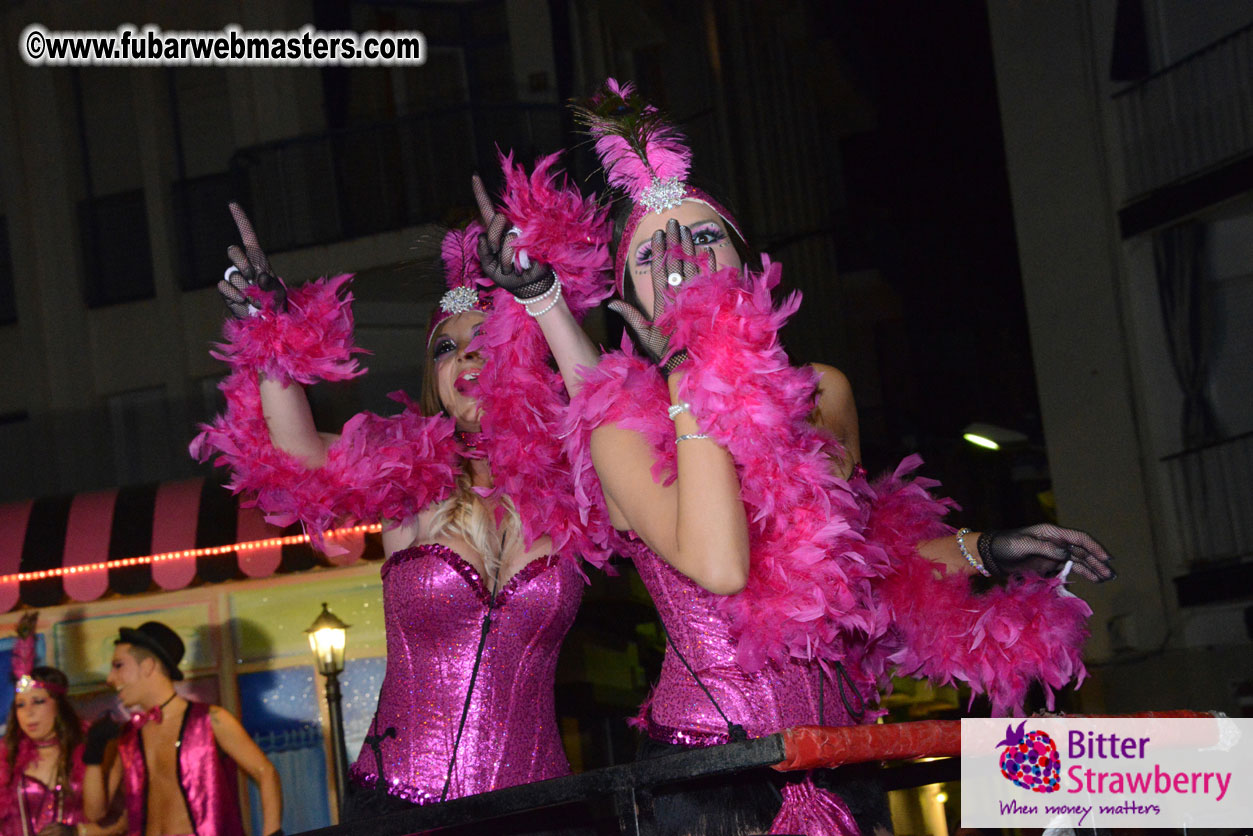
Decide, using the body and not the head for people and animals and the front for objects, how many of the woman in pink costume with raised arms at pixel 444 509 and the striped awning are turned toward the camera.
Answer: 2

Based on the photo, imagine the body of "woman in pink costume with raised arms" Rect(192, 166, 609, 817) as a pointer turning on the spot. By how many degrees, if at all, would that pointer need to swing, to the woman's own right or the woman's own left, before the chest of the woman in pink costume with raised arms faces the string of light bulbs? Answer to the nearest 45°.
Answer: approximately 180°

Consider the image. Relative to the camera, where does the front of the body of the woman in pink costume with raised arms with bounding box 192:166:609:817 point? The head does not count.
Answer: toward the camera

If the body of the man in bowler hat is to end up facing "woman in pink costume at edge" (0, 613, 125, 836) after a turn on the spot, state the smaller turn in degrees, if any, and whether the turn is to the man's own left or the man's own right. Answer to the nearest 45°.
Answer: approximately 90° to the man's own right

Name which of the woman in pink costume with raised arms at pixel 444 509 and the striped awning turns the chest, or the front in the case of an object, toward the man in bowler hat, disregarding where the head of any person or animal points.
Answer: the striped awning

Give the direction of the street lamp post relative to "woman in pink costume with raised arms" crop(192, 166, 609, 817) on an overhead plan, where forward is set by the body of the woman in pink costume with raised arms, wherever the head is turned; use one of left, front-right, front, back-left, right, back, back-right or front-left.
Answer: back

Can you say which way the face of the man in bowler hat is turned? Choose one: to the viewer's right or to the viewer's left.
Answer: to the viewer's left

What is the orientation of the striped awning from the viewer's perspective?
toward the camera

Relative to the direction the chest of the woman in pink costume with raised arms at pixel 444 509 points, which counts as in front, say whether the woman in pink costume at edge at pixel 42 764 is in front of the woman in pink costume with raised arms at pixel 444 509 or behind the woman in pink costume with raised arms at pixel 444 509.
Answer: behind

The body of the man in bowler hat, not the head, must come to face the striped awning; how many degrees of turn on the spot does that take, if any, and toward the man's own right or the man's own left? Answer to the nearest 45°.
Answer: approximately 135° to the man's own right

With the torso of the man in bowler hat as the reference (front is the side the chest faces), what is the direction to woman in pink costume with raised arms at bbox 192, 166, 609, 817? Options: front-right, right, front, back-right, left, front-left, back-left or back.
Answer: front-left

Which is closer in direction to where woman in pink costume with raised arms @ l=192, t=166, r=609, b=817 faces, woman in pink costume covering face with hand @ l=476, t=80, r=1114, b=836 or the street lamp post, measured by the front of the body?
the woman in pink costume covering face with hand

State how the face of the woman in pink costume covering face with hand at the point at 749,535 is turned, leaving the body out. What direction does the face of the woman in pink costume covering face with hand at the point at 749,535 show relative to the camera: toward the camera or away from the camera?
toward the camera

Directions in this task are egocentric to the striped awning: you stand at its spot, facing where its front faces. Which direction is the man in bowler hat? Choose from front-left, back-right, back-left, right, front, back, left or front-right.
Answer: front

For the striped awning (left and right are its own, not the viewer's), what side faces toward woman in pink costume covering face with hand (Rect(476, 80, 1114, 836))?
front
